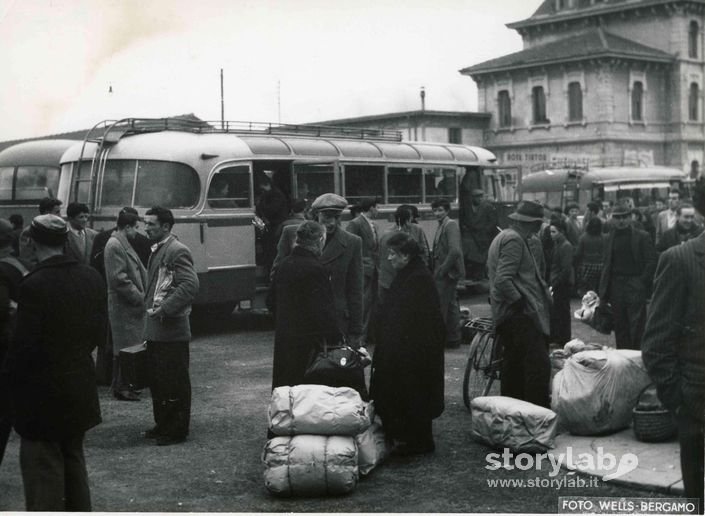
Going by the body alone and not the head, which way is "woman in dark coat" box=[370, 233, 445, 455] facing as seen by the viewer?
to the viewer's left

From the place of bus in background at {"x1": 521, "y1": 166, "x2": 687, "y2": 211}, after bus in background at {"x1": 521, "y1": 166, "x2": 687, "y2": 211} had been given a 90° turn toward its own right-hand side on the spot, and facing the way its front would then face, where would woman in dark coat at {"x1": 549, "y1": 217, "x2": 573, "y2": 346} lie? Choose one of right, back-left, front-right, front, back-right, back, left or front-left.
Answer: front-right

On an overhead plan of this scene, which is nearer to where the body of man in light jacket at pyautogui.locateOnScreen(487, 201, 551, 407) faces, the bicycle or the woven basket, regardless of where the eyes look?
the woven basket

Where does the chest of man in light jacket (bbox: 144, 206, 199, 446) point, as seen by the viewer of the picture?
to the viewer's left

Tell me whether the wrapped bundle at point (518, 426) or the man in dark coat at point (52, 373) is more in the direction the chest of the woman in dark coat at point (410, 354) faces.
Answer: the man in dark coat

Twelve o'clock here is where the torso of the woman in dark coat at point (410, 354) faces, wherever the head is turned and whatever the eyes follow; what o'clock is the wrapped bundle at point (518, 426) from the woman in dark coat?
The wrapped bundle is roughly at 6 o'clock from the woman in dark coat.
